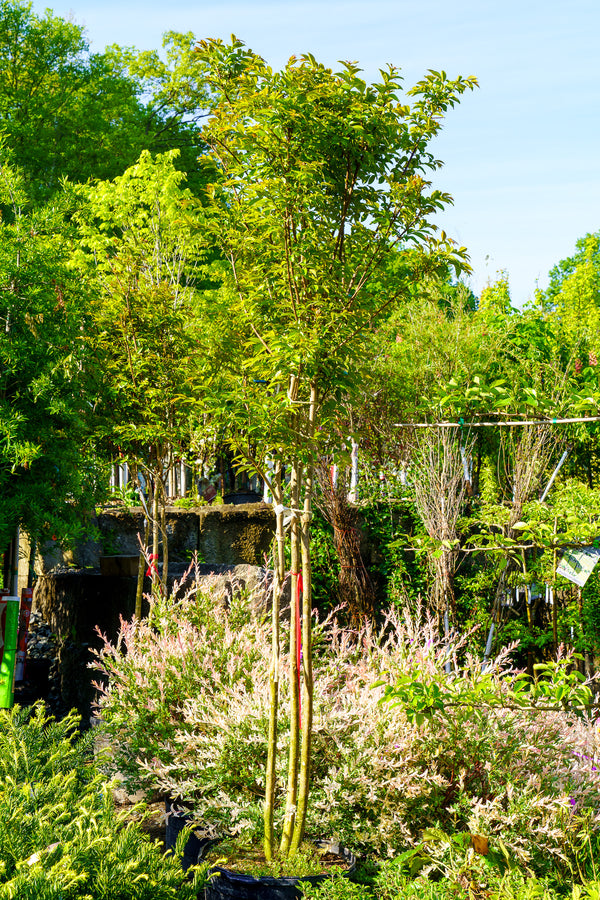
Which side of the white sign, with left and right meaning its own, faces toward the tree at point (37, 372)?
right

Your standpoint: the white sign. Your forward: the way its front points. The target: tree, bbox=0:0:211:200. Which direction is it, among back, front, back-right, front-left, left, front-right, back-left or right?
back-right

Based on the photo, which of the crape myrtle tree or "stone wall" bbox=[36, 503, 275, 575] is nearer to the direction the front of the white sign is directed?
the crape myrtle tree

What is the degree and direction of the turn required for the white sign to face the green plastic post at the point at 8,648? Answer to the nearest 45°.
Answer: approximately 90° to its right

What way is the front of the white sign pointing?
toward the camera

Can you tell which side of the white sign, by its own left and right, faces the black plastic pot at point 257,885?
front

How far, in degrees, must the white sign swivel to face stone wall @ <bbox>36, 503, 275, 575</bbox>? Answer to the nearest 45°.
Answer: approximately 135° to its right

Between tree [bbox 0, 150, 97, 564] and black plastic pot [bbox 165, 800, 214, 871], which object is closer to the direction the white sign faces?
the black plastic pot

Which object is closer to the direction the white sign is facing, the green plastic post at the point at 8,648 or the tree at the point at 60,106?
the green plastic post
